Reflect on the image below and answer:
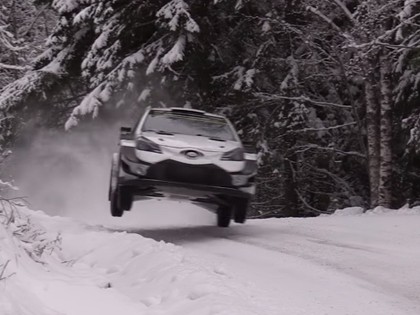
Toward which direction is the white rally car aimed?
toward the camera
